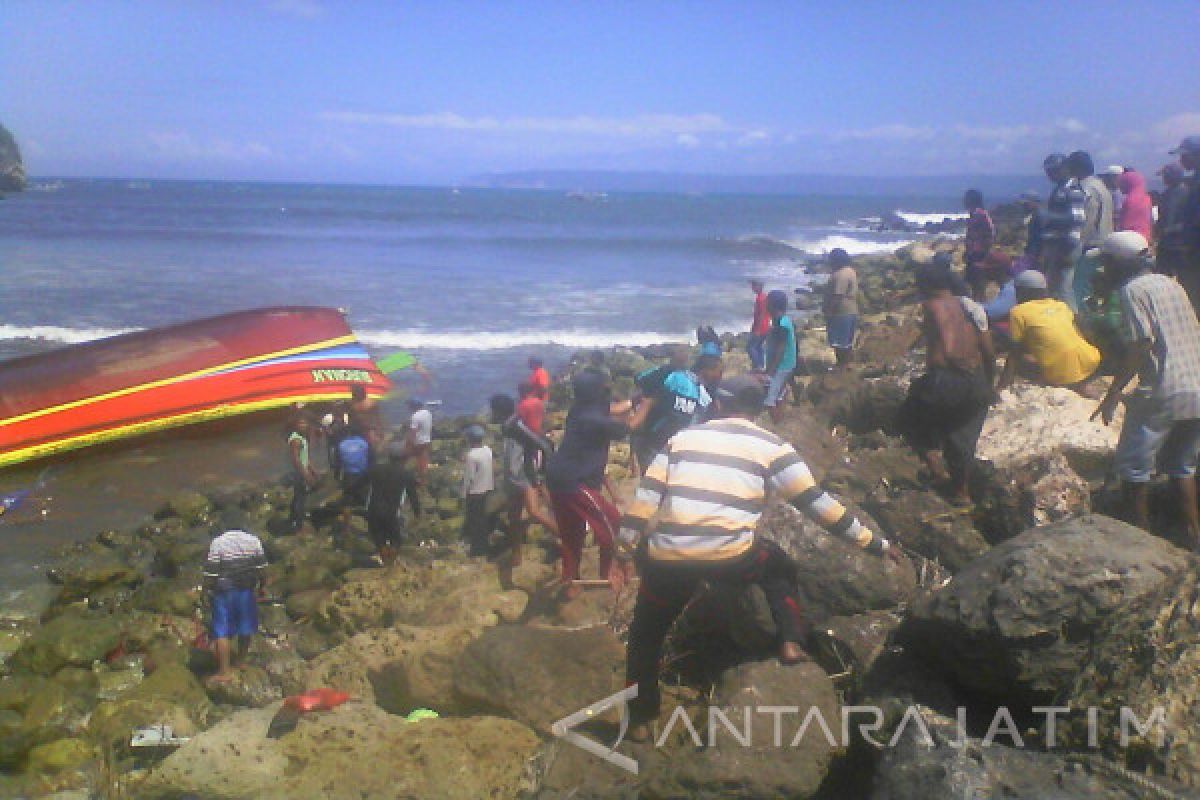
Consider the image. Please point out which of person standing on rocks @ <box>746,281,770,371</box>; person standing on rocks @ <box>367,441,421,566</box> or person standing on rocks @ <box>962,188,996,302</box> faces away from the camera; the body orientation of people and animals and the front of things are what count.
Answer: person standing on rocks @ <box>367,441,421,566</box>

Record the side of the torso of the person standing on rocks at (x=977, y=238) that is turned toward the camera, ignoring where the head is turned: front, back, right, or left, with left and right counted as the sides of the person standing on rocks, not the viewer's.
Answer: left

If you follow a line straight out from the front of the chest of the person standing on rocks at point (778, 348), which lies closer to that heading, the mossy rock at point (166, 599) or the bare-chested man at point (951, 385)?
the mossy rock

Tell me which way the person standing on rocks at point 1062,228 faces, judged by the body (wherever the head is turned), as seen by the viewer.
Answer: to the viewer's left

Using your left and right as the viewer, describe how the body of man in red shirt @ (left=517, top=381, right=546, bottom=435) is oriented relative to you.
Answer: facing away from the viewer and to the left of the viewer

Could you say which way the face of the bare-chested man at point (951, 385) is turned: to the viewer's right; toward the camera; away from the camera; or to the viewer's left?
away from the camera

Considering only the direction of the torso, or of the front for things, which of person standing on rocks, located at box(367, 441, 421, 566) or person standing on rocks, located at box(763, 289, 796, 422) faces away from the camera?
person standing on rocks, located at box(367, 441, 421, 566)

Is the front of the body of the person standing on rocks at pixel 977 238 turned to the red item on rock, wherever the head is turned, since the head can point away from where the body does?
no

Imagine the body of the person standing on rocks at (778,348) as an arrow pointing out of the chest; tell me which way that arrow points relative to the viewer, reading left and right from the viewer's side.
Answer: facing to the left of the viewer

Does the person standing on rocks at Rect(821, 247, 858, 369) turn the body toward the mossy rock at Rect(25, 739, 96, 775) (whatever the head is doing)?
no
